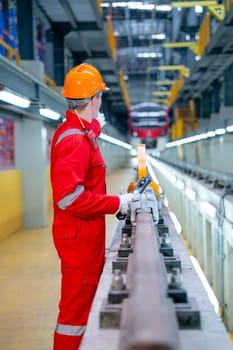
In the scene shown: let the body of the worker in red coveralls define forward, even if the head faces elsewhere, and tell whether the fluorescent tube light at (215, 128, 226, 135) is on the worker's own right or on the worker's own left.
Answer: on the worker's own left

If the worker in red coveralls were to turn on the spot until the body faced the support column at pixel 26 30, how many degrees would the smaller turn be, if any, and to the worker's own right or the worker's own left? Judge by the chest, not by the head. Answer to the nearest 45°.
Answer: approximately 90° to the worker's own left

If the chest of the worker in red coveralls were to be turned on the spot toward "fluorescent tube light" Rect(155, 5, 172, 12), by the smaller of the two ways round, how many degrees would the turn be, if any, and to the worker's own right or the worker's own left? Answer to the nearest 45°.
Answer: approximately 90° to the worker's own left

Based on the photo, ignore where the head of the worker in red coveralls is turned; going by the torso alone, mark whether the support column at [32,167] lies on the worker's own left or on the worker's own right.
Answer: on the worker's own left

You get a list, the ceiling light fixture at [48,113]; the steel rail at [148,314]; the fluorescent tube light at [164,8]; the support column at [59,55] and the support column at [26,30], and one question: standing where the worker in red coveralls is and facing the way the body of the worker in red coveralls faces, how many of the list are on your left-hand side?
4

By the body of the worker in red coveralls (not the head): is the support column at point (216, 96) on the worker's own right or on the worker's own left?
on the worker's own left

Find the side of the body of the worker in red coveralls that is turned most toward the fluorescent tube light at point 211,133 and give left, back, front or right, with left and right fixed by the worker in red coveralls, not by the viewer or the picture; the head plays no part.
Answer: left

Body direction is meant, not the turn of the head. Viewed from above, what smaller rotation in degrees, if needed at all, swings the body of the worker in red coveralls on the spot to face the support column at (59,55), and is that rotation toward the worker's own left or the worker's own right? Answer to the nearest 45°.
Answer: approximately 90° to the worker's own left

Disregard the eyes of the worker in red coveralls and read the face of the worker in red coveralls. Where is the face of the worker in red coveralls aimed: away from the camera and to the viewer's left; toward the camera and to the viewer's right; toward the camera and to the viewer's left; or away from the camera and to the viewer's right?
away from the camera and to the viewer's right

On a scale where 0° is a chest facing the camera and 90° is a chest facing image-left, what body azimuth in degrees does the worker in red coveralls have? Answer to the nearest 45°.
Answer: approximately 270°
